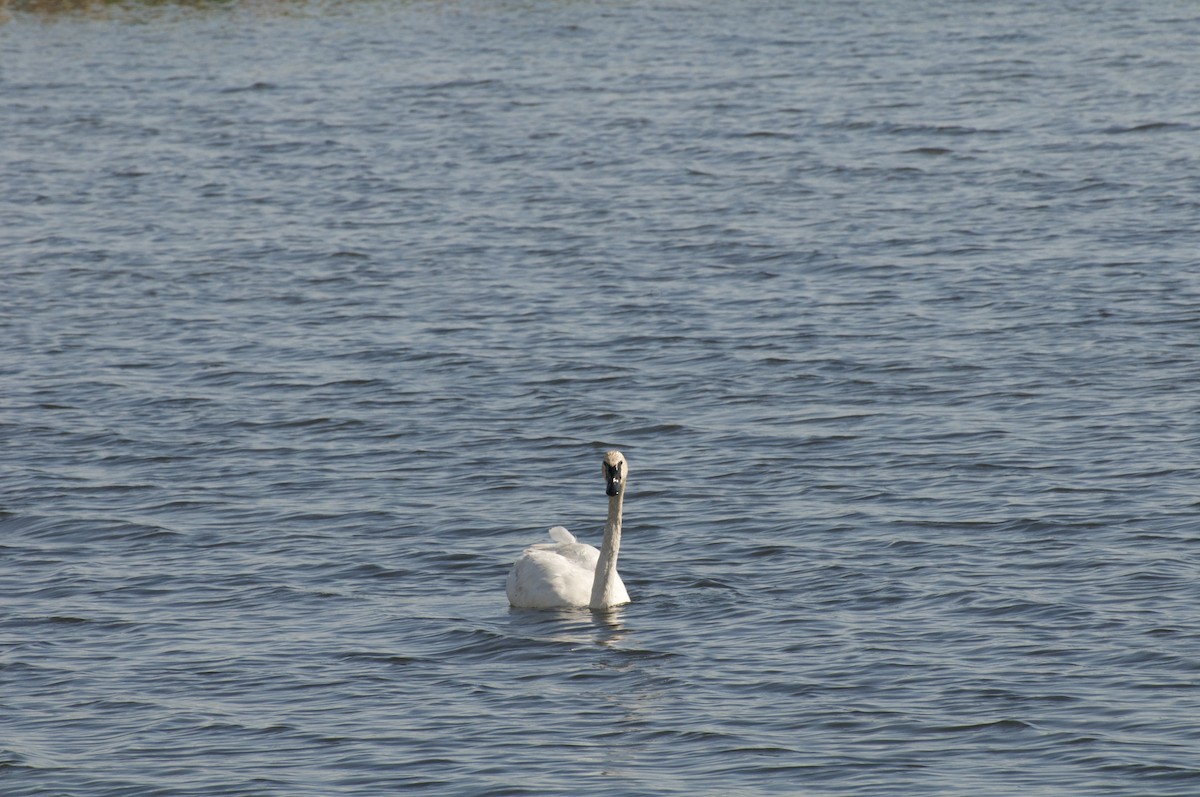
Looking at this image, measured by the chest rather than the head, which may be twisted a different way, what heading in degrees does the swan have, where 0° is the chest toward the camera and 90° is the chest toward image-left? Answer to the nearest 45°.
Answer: approximately 315°
